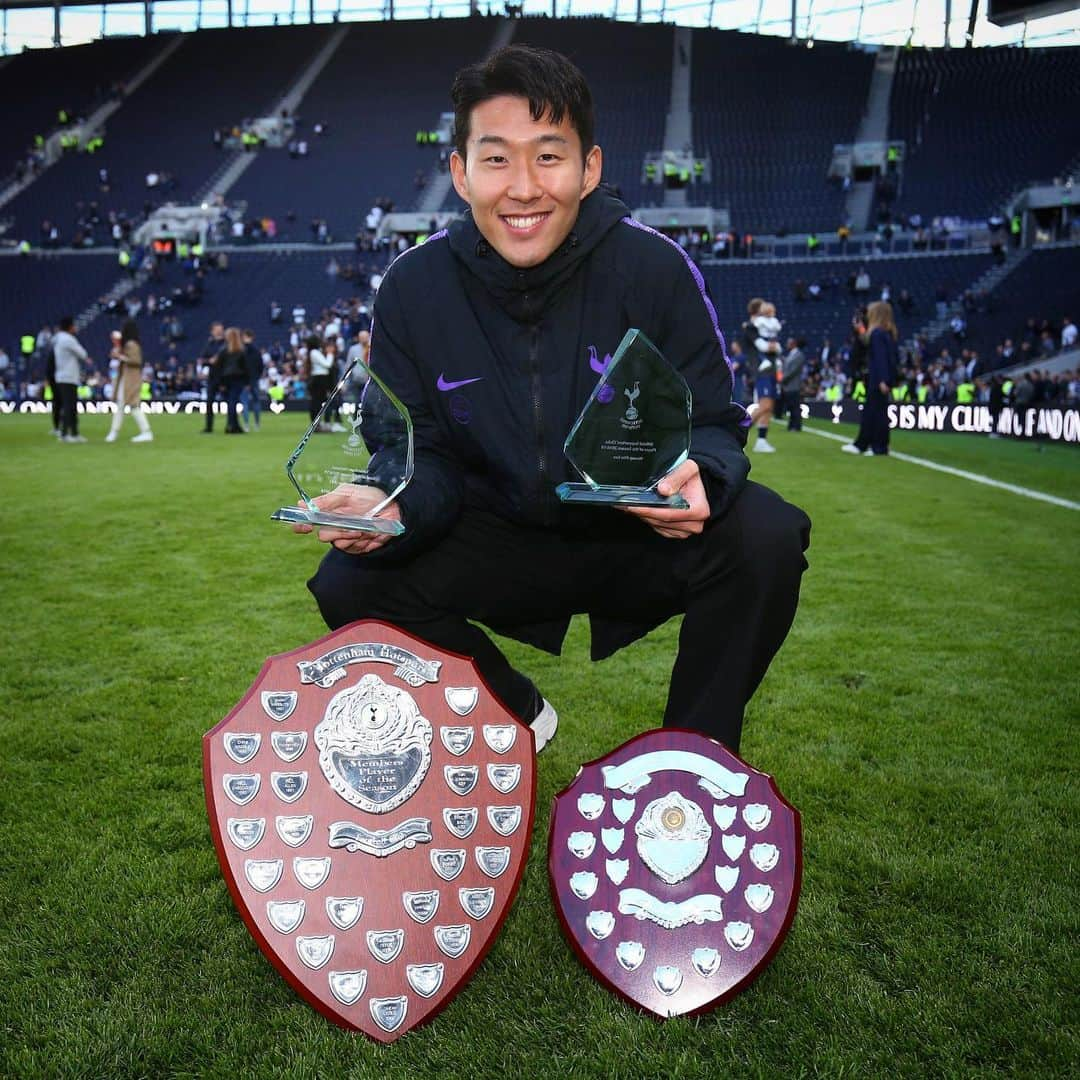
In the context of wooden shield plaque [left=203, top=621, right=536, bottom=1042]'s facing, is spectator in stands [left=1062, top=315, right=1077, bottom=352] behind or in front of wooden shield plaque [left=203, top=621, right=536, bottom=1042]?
behind

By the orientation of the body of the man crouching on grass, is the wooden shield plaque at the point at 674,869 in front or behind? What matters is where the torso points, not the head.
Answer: in front

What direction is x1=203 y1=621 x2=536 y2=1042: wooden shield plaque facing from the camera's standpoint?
toward the camera

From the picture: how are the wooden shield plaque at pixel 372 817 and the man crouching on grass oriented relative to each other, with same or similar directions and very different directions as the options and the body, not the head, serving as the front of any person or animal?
same or similar directions

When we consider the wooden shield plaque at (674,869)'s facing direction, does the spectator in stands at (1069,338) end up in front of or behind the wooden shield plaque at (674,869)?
behind

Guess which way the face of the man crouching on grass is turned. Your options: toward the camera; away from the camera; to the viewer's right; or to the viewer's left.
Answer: toward the camera

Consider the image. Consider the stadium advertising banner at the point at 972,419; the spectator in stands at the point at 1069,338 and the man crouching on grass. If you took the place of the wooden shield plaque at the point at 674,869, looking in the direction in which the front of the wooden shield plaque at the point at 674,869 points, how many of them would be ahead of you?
0

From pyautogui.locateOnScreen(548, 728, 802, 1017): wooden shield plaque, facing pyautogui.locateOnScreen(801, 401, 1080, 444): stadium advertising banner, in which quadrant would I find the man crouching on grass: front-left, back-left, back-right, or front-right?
front-left

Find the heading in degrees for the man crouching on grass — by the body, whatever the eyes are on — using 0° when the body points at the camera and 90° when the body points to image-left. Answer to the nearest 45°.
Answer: approximately 0°

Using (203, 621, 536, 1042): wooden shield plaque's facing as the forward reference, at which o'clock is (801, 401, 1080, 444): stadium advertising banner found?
The stadium advertising banner is roughly at 7 o'clock from the wooden shield plaque.

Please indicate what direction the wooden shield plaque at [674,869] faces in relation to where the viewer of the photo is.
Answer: facing the viewer

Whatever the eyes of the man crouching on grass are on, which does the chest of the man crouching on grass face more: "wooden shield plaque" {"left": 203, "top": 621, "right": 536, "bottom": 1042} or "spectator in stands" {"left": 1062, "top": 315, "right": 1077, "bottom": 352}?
the wooden shield plaque

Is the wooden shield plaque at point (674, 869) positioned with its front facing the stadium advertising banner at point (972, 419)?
no

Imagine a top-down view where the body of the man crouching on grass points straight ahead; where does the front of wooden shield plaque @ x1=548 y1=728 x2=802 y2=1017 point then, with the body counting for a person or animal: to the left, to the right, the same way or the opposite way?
the same way

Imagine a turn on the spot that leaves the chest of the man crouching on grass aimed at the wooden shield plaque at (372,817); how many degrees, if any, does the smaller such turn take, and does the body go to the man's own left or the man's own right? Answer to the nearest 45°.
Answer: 0° — they already face it

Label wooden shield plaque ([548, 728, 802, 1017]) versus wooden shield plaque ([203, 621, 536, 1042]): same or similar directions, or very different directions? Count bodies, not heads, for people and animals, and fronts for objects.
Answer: same or similar directions
